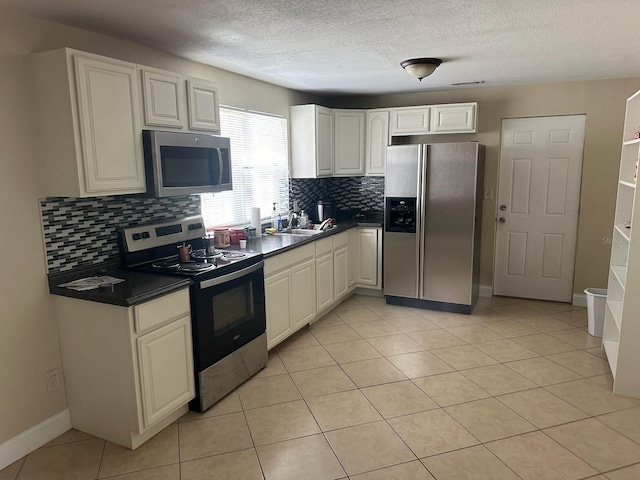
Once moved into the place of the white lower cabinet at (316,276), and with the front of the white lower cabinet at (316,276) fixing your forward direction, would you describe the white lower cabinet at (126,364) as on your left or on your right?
on your right

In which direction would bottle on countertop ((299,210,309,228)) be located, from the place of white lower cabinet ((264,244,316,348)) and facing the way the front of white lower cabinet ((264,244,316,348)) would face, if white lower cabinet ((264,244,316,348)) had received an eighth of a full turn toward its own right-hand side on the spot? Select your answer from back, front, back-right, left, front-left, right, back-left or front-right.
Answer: back

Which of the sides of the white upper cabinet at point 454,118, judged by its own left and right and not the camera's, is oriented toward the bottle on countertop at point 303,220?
right

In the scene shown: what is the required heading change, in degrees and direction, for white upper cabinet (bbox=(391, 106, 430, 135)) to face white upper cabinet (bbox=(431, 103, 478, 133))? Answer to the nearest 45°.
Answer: approximately 90° to its left

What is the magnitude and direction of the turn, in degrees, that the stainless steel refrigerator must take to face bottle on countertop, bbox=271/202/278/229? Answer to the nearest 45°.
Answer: approximately 90° to its right

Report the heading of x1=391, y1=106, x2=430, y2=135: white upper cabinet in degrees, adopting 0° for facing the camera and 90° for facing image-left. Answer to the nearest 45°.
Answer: approximately 0°

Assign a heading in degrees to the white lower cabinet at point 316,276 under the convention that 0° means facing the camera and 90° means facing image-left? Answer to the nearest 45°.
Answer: approximately 315°

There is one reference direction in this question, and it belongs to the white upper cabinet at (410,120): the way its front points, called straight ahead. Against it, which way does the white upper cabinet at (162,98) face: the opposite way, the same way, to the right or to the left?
to the left

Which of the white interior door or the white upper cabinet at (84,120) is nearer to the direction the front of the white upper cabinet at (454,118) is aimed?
the white upper cabinet
